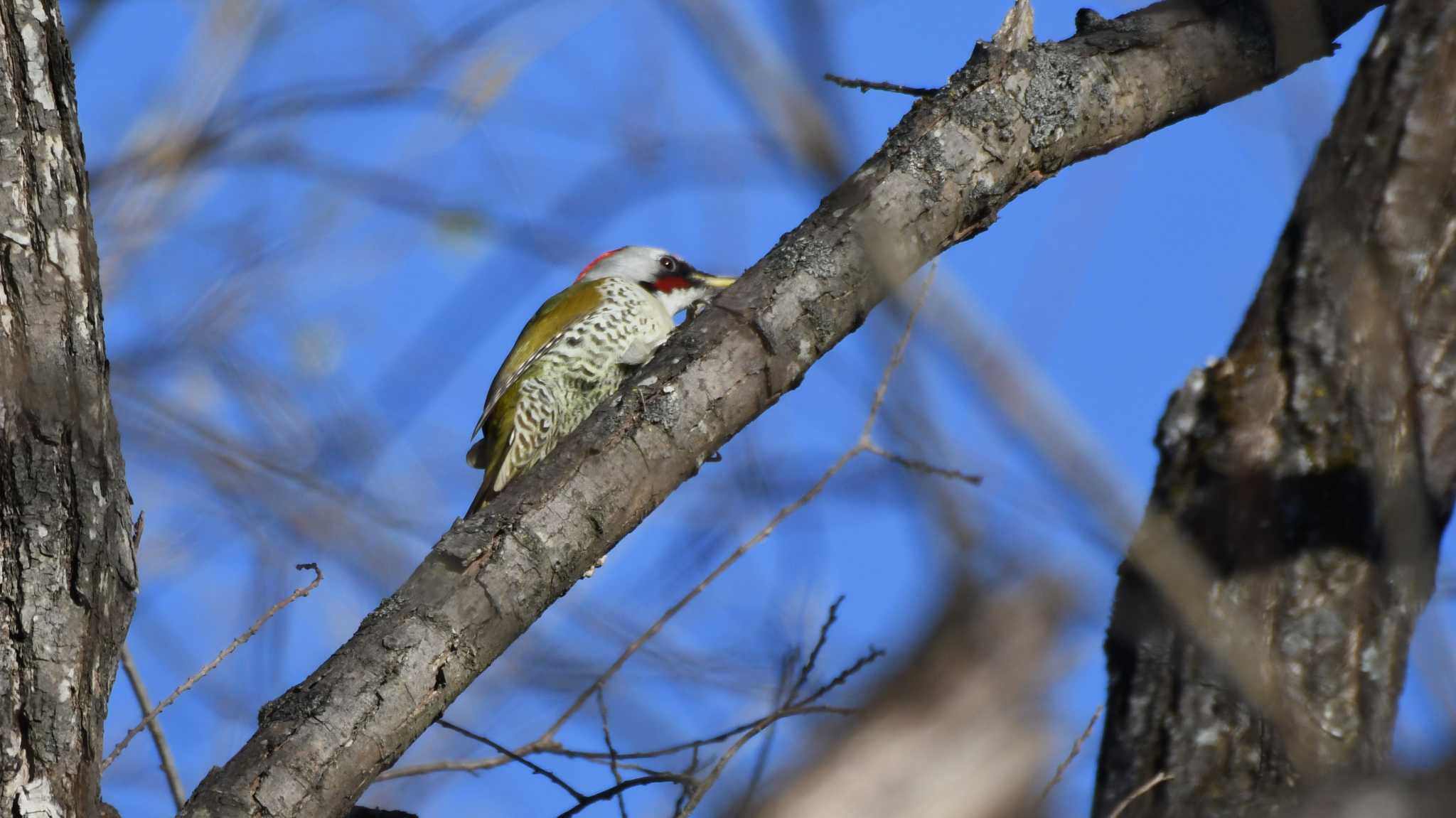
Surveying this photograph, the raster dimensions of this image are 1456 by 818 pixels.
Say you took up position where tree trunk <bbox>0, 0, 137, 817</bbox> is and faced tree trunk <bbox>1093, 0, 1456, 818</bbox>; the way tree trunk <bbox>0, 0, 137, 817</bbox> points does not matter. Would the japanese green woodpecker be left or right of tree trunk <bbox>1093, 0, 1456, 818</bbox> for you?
left

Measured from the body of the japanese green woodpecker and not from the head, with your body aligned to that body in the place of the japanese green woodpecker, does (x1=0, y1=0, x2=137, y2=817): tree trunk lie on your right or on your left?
on your right

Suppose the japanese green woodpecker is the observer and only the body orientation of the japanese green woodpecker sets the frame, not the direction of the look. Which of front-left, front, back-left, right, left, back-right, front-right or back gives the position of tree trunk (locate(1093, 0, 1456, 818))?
front-right

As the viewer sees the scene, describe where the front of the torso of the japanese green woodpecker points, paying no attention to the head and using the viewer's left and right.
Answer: facing to the right of the viewer
